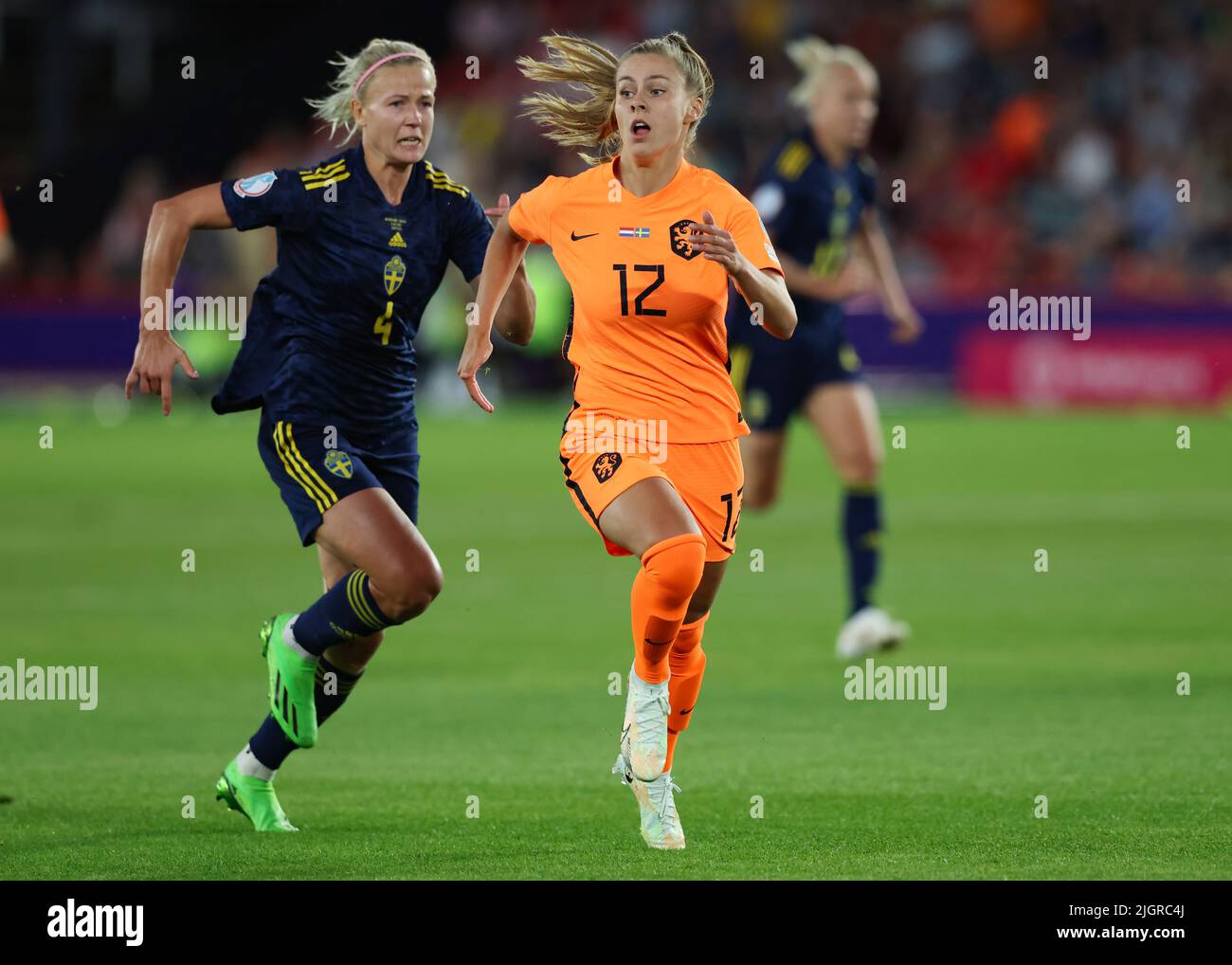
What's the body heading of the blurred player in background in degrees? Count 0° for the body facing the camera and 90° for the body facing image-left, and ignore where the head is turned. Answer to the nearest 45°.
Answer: approximately 315°

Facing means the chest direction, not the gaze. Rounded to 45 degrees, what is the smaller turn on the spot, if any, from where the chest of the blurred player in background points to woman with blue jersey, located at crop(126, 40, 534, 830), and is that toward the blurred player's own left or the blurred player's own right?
approximately 45° to the blurred player's own right

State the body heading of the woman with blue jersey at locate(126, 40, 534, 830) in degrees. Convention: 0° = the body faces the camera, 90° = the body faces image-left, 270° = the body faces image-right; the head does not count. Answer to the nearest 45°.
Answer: approximately 315°

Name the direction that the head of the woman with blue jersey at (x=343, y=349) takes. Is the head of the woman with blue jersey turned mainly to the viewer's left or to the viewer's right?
to the viewer's right

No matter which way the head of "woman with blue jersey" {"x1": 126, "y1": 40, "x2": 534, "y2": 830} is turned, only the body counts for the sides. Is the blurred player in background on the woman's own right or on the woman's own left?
on the woman's own left
